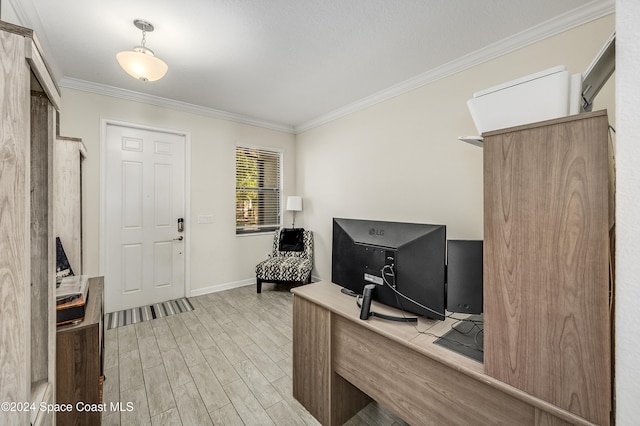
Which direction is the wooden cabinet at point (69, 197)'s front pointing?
to the viewer's right

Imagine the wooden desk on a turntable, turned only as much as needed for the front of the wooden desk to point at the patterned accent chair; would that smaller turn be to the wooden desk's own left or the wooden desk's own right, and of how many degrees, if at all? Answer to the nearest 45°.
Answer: approximately 90° to the wooden desk's own left

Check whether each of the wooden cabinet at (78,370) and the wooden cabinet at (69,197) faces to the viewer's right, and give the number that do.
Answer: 2

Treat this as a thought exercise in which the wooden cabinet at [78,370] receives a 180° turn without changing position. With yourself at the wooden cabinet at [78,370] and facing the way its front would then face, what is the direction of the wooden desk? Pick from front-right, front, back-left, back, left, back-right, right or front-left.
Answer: back-left

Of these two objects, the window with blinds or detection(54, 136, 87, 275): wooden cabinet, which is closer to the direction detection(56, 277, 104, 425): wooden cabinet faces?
the window with blinds

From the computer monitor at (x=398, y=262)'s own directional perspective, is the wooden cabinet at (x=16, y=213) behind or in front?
behind

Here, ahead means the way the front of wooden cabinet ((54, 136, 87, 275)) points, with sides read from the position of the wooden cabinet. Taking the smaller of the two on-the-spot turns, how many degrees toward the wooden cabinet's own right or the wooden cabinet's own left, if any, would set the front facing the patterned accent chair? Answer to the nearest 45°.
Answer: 0° — it already faces it

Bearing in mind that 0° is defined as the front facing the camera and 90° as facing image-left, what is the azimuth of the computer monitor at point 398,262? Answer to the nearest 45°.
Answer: approximately 225°

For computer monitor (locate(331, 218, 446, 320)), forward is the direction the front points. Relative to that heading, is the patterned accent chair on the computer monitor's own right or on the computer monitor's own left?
on the computer monitor's own left

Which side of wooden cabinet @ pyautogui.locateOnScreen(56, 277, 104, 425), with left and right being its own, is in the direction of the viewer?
right
